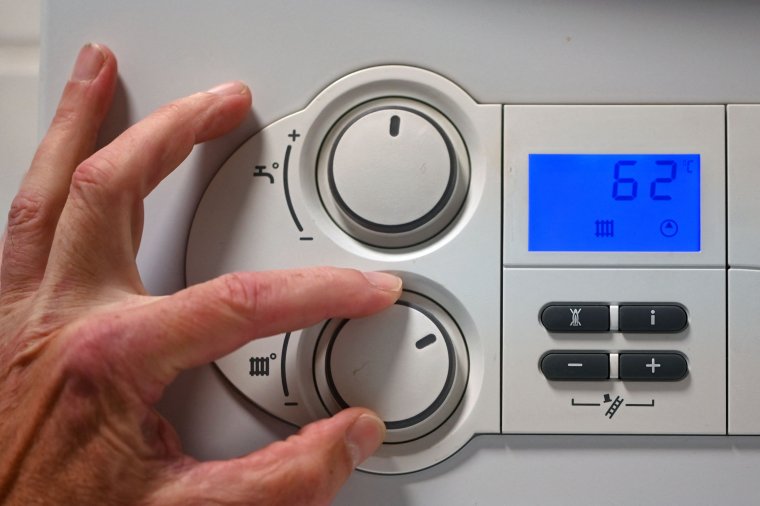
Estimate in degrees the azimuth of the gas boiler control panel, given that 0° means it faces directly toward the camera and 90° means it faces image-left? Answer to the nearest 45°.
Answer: approximately 0°
